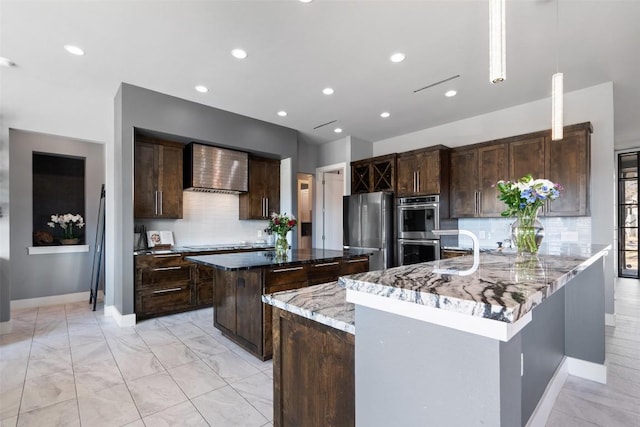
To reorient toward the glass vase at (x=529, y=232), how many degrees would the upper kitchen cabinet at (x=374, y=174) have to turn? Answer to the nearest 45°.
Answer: approximately 45° to its left

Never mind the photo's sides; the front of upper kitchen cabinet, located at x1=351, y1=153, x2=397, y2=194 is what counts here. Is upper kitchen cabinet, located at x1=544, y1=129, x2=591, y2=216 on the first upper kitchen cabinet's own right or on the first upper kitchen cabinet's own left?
on the first upper kitchen cabinet's own left

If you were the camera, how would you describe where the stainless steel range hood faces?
facing the viewer and to the right of the viewer

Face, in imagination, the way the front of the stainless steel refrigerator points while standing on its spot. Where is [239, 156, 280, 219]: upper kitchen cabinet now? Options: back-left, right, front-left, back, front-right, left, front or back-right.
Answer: front-right

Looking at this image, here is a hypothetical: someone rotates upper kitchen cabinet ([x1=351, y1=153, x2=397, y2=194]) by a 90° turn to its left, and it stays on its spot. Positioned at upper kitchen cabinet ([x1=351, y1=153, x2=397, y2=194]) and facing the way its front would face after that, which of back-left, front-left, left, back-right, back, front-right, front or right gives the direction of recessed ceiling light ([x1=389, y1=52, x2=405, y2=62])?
front-right

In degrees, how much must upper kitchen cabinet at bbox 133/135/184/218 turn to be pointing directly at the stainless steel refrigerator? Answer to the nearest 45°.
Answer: approximately 45° to its left

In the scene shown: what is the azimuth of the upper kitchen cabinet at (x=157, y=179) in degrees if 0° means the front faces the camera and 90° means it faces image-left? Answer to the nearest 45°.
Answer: approximately 315°

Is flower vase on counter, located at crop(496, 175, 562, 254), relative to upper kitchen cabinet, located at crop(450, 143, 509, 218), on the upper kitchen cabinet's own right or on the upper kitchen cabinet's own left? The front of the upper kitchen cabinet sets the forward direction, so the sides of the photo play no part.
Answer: on the upper kitchen cabinet's own left

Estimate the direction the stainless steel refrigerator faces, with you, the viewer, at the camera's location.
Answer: facing the viewer and to the left of the viewer

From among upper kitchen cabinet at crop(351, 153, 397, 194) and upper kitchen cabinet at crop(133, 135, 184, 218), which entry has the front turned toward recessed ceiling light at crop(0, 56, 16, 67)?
upper kitchen cabinet at crop(351, 153, 397, 194)

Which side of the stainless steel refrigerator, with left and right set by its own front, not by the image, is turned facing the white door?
right

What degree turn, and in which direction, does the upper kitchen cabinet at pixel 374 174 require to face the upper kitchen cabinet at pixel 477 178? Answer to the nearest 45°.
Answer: approximately 90° to its left
